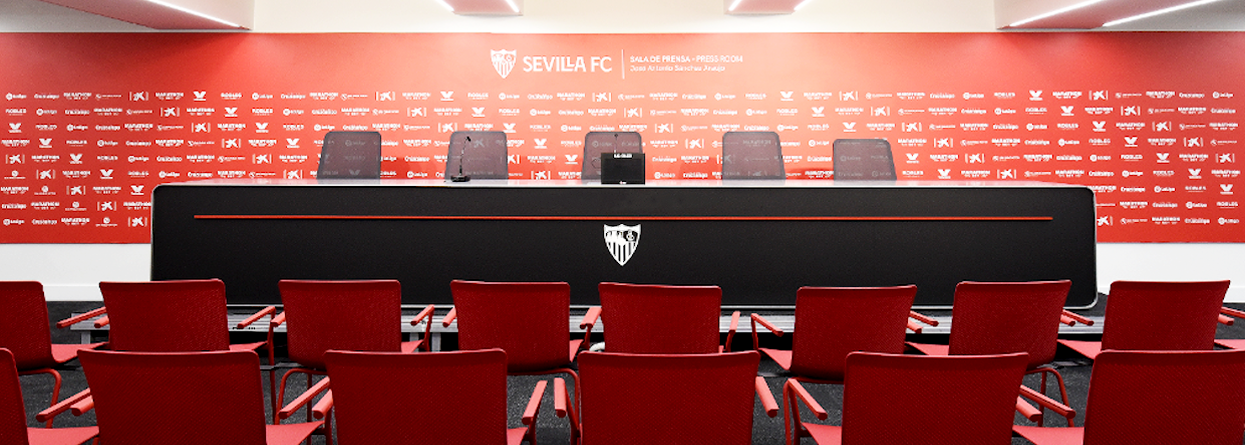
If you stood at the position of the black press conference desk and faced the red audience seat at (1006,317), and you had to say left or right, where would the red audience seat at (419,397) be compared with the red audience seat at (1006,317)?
right

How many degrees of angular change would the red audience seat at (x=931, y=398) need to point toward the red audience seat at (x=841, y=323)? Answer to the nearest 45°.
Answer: approximately 45° to its right

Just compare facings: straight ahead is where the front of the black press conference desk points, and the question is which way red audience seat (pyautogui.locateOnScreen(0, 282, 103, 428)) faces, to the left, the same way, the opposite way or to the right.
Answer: the opposite way

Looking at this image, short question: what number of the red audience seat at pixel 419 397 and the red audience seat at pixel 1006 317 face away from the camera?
2

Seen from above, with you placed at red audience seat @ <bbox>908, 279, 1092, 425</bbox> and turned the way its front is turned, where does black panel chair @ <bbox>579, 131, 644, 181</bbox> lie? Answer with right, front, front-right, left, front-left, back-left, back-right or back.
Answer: front-left

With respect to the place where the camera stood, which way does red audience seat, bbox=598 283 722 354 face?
facing away from the viewer

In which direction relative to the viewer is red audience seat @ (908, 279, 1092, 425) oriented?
away from the camera

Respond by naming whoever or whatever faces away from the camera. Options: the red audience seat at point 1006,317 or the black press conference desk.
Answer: the red audience seat

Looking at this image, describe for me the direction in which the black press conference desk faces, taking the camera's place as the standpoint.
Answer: facing the viewer

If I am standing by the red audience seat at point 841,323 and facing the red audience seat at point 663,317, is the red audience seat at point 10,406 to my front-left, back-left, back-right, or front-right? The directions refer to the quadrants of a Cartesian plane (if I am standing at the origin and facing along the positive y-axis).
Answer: front-left

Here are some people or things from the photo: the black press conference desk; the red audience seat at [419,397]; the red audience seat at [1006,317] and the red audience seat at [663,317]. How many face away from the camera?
3

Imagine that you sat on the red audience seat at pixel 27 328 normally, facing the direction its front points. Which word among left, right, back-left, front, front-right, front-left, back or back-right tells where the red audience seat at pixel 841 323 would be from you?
right

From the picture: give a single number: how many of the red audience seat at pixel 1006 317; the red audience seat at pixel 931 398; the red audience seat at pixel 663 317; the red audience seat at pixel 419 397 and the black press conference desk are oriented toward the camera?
1

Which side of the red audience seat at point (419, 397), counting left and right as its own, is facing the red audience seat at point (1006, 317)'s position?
right

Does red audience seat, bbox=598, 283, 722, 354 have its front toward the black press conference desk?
yes

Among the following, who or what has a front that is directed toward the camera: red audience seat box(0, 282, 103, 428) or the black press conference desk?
the black press conference desk

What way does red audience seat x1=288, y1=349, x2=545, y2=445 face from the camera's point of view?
away from the camera

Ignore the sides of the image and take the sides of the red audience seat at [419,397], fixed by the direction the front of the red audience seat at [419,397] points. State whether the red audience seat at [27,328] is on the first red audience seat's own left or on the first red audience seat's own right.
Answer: on the first red audience seat's own left
